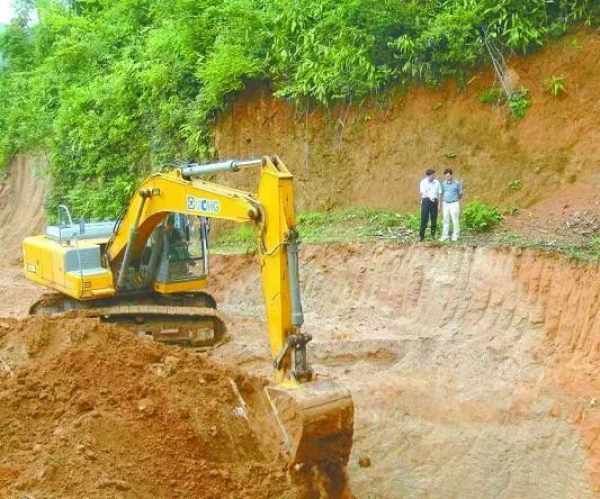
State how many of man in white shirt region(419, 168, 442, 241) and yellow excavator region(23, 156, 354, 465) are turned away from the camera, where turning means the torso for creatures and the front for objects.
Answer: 0

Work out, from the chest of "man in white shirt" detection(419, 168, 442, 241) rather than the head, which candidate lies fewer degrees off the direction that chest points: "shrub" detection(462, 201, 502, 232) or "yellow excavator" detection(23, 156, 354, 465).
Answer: the yellow excavator

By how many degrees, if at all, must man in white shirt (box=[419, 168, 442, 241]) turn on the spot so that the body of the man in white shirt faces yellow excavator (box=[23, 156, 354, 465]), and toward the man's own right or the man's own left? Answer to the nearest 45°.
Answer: approximately 45° to the man's own right

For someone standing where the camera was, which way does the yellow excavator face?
facing the viewer and to the right of the viewer

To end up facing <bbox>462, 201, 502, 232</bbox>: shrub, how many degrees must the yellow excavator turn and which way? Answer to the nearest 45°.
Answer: approximately 90° to its left

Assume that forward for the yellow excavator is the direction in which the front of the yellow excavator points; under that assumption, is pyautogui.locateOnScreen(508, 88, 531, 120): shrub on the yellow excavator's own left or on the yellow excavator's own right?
on the yellow excavator's own left

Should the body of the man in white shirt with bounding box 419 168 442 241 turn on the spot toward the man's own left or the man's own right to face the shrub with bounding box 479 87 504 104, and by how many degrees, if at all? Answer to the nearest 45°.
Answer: approximately 135° to the man's own left

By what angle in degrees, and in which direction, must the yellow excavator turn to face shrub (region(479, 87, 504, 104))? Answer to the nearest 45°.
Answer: approximately 90° to its left

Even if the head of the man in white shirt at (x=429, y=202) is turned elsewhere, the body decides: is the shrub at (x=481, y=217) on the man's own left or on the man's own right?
on the man's own left
